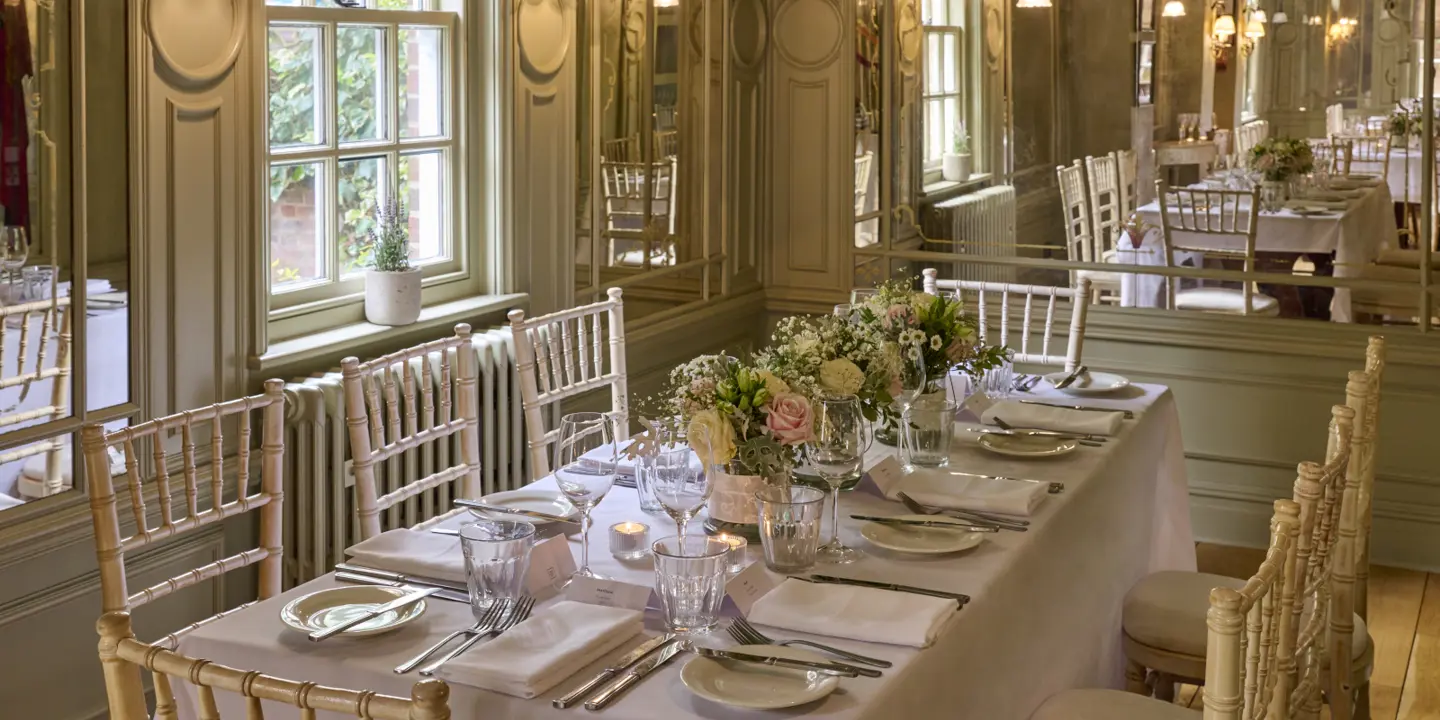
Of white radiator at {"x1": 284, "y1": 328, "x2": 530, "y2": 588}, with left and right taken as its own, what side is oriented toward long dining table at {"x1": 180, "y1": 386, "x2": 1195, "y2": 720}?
front

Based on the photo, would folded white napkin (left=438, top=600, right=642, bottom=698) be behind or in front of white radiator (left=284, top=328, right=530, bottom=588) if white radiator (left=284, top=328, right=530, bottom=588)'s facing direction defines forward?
in front

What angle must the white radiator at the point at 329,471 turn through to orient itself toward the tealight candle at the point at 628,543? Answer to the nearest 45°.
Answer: approximately 45° to its right

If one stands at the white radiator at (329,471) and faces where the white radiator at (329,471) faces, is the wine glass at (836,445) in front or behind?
in front

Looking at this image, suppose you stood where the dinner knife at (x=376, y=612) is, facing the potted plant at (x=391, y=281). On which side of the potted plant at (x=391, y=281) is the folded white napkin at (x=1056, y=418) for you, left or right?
right

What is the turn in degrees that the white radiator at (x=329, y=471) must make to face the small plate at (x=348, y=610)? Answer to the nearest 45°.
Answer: approximately 45° to its right

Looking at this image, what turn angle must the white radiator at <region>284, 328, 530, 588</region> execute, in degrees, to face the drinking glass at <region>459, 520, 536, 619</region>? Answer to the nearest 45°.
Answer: approximately 45° to its right

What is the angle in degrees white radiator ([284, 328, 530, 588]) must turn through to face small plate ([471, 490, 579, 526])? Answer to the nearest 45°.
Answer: approximately 45° to its right

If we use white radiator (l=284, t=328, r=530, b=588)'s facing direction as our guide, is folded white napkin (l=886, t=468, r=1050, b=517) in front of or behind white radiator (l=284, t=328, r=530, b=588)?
in front

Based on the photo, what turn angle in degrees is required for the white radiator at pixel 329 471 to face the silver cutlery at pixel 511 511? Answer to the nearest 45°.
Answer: approximately 45° to its right

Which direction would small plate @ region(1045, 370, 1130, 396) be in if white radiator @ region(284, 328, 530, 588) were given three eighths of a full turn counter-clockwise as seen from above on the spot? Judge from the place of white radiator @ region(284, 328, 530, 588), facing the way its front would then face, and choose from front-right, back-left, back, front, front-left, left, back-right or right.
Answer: right

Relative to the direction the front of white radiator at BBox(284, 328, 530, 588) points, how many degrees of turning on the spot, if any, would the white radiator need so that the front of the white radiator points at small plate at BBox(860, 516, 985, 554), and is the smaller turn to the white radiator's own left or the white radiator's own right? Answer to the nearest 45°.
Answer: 0° — it already faces it

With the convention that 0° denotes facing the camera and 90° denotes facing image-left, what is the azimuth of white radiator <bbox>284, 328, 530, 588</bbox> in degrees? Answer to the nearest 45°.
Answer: approximately 315°

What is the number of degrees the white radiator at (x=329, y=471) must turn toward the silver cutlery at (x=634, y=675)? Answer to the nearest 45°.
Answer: approximately 45° to its right
